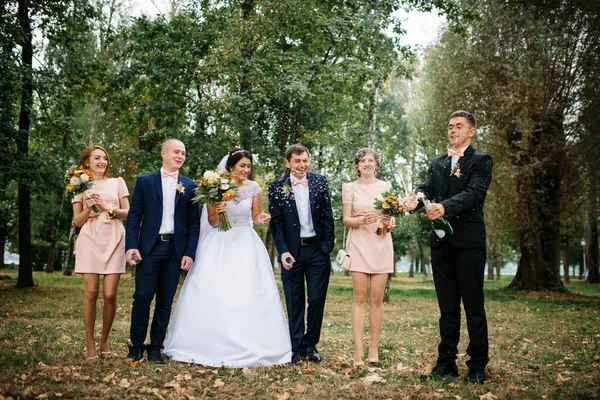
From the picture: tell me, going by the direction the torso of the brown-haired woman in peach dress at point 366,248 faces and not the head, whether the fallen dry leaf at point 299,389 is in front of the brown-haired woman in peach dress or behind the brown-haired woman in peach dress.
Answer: in front

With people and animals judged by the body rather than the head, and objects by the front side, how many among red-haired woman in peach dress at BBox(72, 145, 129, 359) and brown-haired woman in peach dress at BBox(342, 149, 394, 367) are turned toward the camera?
2

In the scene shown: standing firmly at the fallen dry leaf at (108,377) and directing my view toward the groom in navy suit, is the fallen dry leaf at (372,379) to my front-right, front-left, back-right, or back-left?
front-right

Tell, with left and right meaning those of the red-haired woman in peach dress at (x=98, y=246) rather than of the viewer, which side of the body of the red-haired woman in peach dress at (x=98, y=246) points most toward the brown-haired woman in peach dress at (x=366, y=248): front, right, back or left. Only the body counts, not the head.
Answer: left

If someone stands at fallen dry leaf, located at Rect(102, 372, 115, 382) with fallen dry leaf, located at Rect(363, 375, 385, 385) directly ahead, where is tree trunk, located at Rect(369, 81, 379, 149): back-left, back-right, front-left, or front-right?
front-left

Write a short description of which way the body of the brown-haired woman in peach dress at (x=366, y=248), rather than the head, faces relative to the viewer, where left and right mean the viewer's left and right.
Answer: facing the viewer

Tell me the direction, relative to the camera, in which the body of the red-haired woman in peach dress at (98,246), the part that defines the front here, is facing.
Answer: toward the camera
